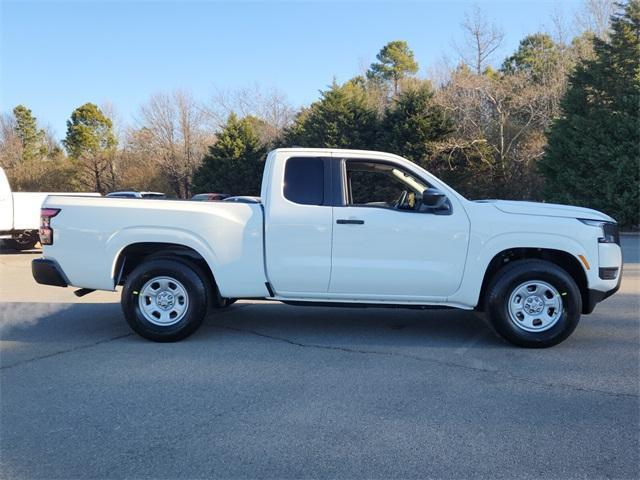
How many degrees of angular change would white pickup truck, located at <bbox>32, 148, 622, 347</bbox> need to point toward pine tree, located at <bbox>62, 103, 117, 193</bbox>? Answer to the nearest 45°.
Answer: approximately 135° to its left

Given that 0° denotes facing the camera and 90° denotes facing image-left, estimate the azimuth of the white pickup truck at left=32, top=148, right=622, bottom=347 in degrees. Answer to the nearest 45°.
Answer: approximately 270°

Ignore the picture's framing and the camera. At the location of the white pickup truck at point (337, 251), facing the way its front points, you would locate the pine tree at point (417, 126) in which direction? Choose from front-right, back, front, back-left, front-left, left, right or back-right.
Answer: left

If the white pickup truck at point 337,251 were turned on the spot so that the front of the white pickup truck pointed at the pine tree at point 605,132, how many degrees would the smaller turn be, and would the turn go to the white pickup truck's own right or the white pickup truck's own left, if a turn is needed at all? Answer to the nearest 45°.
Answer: approximately 45° to the white pickup truck's own left

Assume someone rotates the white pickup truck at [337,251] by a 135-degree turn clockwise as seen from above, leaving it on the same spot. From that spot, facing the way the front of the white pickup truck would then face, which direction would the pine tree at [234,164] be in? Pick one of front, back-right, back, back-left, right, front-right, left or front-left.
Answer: back-right

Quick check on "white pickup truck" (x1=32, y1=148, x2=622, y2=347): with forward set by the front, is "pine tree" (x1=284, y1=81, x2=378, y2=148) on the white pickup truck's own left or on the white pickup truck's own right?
on the white pickup truck's own left

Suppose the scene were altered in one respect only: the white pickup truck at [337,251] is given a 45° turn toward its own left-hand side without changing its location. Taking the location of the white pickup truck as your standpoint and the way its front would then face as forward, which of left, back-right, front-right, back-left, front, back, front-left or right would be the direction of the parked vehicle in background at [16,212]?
left
